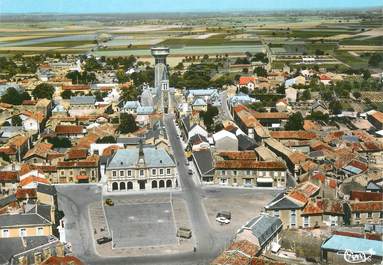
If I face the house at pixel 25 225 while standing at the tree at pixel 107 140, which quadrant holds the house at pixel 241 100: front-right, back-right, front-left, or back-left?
back-left

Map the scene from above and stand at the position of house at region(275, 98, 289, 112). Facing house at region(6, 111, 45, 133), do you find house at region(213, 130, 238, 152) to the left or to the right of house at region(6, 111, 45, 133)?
left

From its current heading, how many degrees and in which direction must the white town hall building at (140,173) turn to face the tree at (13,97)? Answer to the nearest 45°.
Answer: approximately 135° to its right

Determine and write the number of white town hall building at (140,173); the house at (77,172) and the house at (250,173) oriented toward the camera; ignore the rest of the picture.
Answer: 3

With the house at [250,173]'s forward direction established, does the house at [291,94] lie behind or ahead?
behind

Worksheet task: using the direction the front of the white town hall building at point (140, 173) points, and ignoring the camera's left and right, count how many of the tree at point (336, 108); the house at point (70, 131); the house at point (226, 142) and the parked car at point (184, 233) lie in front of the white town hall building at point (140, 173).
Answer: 1

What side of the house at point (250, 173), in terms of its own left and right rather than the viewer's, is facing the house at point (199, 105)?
back

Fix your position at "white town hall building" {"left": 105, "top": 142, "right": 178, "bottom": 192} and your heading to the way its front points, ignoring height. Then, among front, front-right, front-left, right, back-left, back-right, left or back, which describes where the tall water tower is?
back

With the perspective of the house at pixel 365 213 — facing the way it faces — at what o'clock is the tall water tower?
The tall water tower is roughly at 5 o'clock from the house.

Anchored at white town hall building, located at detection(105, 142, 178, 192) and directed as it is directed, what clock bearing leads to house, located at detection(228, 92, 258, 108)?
house, located at detection(228, 92, 258, 108) is roughly at 7 o'clock from white town hall building, located at detection(105, 142, 178, 192).

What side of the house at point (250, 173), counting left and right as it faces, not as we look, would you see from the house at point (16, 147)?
right

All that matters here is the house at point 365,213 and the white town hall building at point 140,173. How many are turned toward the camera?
2
